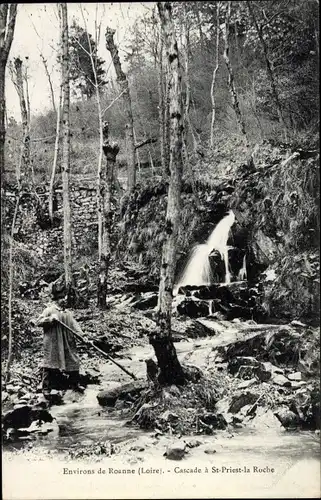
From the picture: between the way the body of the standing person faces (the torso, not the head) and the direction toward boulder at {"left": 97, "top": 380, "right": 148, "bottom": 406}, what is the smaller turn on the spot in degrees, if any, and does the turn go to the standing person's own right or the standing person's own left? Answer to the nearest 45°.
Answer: approximately 90° to the standing person's own left

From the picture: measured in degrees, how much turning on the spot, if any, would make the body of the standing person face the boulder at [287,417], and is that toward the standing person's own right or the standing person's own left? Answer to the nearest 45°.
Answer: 0° — they already face it

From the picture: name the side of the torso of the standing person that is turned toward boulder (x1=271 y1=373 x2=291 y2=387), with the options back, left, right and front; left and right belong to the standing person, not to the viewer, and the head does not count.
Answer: left

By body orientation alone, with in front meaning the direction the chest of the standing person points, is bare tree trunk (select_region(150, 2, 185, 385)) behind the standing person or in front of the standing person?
in front

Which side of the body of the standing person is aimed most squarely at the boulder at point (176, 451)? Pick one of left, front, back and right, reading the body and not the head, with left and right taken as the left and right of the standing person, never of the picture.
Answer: front

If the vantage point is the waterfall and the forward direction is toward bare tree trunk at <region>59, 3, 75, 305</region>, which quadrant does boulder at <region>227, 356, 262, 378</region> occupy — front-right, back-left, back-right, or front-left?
back-left

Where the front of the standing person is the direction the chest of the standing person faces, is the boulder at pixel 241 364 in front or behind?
in front

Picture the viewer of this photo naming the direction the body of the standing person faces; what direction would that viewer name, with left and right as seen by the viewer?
facing the viewer and to the right of the viewer

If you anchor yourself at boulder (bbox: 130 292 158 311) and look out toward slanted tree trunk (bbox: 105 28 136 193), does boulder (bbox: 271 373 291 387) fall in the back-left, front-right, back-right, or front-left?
back-right
